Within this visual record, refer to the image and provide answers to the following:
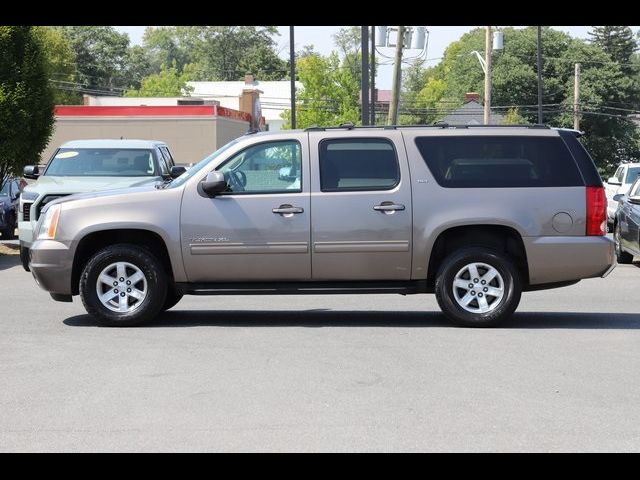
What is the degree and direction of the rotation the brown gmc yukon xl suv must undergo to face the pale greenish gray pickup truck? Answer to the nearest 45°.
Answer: approximately 45° to its right

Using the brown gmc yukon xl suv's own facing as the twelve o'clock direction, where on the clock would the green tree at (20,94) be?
The green tree is roughly at 2 o'clock from the brown gmc yukon xl suv.

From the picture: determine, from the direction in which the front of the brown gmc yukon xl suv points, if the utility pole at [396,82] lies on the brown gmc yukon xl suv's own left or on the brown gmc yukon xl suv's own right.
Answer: on the brown gmc yukon xl suv's own right

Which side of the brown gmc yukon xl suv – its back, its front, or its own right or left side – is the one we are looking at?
left
